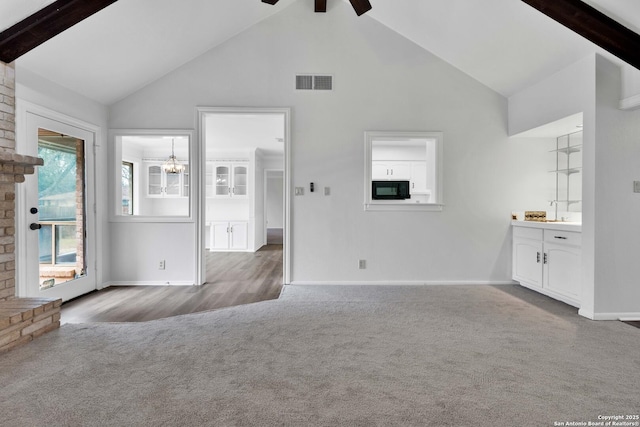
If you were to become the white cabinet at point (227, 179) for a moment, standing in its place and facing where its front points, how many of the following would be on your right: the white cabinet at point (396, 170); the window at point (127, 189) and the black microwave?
1

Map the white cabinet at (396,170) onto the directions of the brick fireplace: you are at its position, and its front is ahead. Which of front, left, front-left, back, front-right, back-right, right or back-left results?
front-left

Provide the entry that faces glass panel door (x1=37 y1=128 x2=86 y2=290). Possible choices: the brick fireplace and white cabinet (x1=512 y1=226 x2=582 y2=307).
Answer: the white cabinet

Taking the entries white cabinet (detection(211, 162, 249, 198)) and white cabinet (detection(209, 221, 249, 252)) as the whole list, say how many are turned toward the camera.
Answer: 2

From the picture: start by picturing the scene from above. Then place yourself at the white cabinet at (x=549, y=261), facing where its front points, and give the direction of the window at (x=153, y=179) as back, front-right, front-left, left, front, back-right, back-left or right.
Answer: front-right

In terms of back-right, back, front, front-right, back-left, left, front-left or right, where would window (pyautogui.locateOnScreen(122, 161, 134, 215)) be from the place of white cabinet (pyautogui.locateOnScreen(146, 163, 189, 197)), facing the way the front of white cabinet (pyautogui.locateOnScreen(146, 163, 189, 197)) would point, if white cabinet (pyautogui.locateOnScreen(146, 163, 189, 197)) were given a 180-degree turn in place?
left

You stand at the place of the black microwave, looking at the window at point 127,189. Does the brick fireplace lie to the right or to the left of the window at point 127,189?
left

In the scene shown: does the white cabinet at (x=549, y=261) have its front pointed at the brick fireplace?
yes

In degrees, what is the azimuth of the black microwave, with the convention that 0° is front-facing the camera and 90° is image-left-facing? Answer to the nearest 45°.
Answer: approximately 0°

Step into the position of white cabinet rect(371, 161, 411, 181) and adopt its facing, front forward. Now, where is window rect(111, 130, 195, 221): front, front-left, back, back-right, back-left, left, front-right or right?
right

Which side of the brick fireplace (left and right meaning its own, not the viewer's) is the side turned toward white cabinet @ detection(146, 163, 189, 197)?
left
